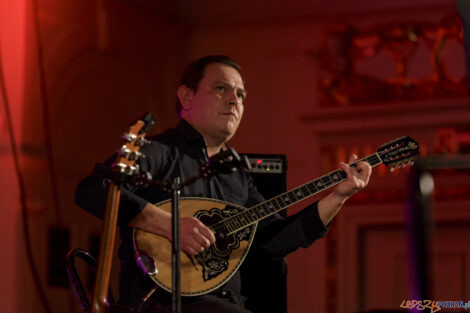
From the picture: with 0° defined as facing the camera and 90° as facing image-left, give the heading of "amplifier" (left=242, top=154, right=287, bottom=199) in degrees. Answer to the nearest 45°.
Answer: approximately 0°

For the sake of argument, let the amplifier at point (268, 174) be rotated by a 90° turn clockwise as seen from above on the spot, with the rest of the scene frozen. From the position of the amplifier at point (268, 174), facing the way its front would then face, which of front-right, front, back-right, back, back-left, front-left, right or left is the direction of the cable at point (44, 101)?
front-right

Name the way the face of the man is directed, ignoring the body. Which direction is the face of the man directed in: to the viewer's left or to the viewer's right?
to the viewer's right

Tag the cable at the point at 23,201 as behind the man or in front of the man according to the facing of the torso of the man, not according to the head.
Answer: behind

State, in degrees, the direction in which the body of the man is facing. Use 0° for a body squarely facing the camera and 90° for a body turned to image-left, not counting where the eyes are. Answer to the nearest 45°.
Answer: approximately 315°
